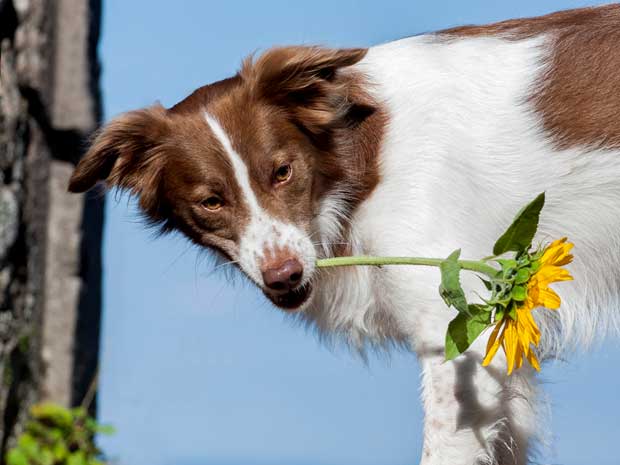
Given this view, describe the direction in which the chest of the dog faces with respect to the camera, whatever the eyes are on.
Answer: to the viewer's left
